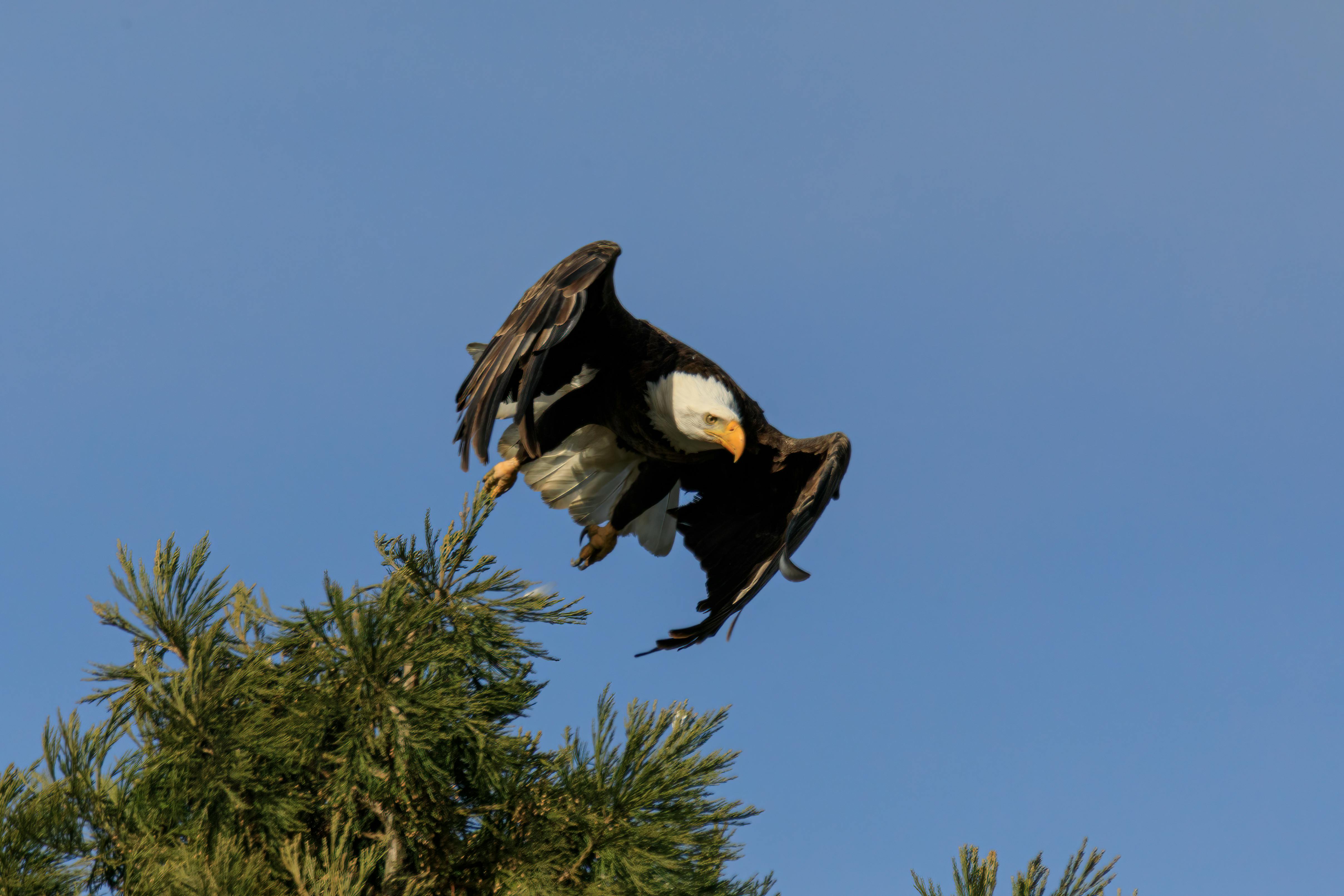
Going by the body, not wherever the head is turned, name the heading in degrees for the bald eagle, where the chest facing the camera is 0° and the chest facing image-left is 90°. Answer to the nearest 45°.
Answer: approximately 315°
